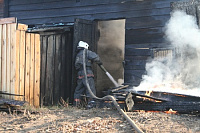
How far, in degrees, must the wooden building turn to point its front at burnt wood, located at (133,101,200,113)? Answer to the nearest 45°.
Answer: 0° — it already faces it

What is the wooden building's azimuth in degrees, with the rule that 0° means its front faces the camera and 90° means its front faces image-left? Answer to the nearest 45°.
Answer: approximately 0°

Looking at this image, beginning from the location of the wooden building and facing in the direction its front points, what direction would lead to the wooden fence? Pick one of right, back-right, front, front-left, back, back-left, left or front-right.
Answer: front-right
